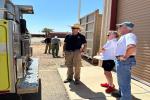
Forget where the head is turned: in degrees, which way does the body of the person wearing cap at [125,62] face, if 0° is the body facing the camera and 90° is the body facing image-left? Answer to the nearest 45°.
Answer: approximately 90°

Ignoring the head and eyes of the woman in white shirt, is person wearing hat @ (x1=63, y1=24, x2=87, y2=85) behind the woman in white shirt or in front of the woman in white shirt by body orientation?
in front

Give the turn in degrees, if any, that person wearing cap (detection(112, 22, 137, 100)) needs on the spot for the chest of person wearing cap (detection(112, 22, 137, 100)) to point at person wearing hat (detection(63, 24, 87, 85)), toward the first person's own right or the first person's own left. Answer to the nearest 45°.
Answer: approximately 45° to the first person's own right

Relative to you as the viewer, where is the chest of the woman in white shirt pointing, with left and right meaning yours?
facing to the left of the viewer

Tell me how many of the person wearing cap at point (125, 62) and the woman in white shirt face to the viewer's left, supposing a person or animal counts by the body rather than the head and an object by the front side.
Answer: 2
